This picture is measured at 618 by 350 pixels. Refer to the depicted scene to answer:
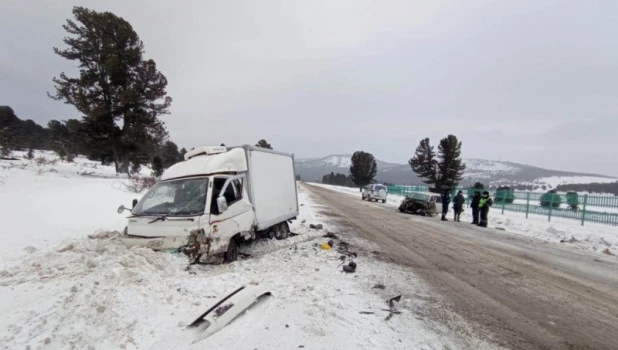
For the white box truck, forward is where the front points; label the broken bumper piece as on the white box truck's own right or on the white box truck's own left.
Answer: on the white box truck's own left

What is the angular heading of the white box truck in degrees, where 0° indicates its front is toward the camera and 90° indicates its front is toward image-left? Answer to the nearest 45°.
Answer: approximately 45°

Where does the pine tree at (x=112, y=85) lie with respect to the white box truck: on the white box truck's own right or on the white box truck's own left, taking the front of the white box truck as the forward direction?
on the white box truck's own right

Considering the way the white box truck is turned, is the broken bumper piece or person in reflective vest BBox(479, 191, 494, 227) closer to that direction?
the broken bumper piece

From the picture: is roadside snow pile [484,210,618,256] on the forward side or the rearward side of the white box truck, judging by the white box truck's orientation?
on the rearward side

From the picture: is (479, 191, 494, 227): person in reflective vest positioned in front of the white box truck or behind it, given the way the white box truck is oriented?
behind
